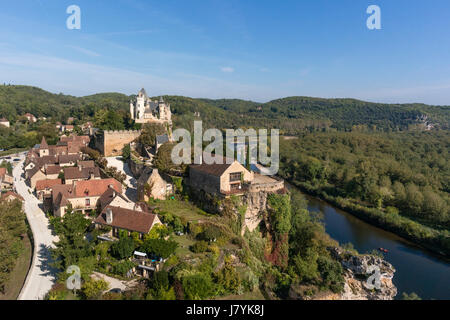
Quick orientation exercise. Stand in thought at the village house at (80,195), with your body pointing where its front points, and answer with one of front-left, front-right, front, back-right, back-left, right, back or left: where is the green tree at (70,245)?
front

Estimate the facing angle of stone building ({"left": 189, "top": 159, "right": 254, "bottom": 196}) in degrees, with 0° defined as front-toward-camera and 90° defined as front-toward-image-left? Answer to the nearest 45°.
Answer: approximately 315°

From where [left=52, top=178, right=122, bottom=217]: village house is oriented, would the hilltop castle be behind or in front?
behind

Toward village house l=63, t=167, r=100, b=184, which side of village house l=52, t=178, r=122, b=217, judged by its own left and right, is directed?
back

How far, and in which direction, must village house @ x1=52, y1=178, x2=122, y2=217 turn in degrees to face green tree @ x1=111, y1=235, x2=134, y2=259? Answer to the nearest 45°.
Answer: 0° — it already faces it

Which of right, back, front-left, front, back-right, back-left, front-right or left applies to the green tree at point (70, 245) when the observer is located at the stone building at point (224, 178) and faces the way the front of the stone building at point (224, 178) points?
right

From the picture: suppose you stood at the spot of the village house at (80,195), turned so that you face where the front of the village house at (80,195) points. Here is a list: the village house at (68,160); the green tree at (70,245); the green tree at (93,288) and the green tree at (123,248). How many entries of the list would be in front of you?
3

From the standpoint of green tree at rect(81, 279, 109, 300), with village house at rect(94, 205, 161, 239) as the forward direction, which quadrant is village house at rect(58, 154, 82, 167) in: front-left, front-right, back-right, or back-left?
front-left

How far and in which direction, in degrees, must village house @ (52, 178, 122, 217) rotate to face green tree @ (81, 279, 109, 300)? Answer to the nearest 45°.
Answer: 0° — it already faces it

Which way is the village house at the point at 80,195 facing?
toward the camera

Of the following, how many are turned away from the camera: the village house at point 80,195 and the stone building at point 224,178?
0
